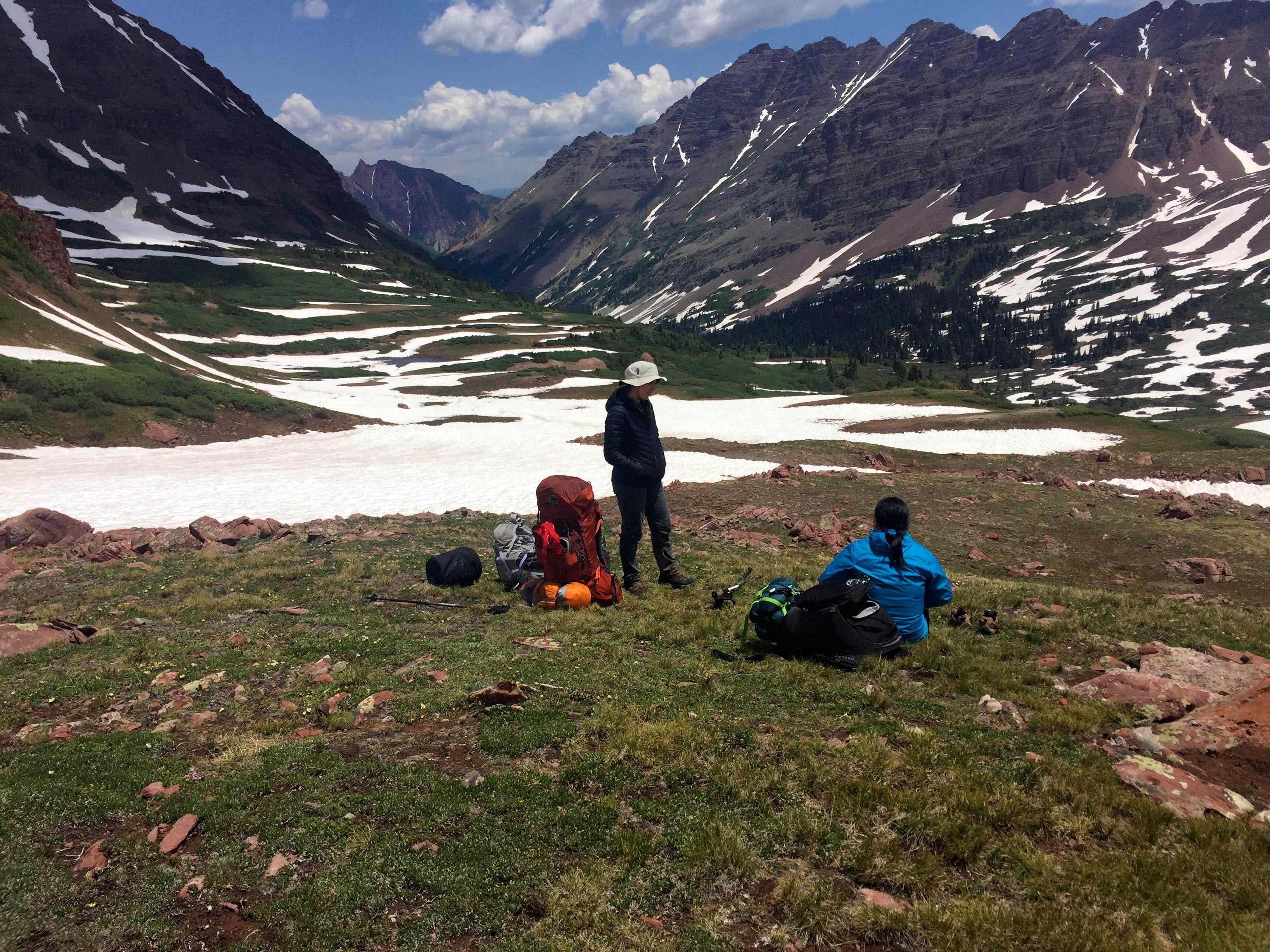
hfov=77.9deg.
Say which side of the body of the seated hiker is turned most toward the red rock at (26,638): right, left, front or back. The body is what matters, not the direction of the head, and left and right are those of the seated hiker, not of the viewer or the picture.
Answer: left

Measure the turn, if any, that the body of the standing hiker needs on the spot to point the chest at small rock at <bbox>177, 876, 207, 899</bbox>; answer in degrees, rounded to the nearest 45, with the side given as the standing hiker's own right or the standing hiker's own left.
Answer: approximately 90° to the standing hiker's own right

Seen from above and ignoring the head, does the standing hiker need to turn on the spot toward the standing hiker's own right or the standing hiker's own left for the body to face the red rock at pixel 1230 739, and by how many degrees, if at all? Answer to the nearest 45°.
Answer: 0° — they already face it

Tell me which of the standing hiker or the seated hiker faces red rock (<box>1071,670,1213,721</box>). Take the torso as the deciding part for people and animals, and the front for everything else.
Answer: the standing hiker

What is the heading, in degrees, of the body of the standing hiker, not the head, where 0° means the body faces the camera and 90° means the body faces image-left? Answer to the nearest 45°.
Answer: approximately 315°

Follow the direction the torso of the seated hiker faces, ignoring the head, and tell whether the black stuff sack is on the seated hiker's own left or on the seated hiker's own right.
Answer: on the seated hiker's own left

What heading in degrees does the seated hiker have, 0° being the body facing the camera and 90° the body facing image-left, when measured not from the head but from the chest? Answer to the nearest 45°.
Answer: approximately 180°

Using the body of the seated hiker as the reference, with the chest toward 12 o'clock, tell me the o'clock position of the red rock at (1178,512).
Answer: The red rock is roughly at 1 o'clock from the seated hiker.

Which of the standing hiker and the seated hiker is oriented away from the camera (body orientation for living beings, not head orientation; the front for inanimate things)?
the seated hiker

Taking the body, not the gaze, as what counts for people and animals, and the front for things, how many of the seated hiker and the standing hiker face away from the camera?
1

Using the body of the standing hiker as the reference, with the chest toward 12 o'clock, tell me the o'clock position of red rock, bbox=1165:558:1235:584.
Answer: The red rock is roughly at 10 o'clock from the standing hiker.

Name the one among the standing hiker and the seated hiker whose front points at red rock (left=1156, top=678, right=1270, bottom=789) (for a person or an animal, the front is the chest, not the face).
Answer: the standing hiker

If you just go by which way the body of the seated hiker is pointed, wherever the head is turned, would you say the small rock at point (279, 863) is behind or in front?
behind
